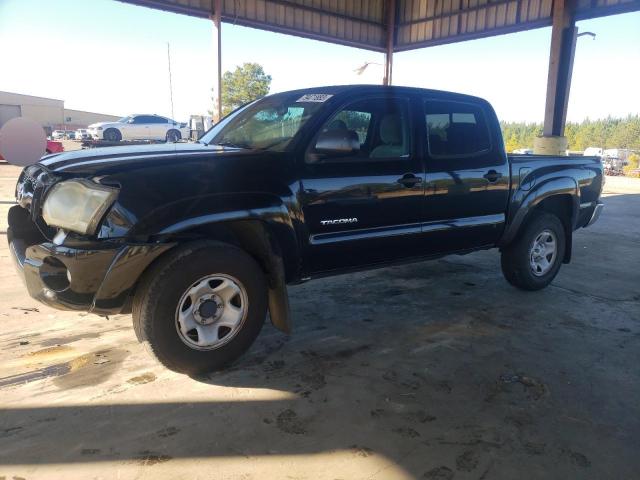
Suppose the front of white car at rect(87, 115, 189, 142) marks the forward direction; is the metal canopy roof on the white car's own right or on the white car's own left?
on the white car's own left

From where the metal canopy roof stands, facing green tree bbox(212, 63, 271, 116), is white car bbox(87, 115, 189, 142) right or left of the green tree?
left

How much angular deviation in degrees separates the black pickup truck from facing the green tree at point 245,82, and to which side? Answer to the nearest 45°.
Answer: approximately 135° to its right

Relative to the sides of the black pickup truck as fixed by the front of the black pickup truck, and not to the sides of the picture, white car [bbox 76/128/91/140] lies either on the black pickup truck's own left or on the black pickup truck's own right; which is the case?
on the black pickup truck's own right

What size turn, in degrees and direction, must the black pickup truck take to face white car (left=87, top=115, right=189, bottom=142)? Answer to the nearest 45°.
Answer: approximately 135° to its right

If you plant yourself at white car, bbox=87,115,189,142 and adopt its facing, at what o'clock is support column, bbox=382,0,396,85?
The support column is roughly at 8 o'clock from the white car.

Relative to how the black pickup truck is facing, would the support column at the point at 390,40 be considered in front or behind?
behind

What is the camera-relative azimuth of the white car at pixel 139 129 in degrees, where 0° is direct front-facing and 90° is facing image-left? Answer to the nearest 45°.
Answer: approximately 90°

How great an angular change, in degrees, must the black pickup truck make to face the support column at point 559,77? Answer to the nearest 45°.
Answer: approximately 180°

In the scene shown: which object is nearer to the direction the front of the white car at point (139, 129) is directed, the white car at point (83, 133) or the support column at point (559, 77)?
the white car

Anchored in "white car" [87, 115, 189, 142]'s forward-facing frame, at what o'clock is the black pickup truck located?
The black pickup truck is roughly at 9 o'clock from the white car.

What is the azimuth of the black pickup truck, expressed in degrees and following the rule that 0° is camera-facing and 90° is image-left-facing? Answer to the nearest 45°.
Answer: approximately 45°

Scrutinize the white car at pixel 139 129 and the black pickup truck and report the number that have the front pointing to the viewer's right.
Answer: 0
